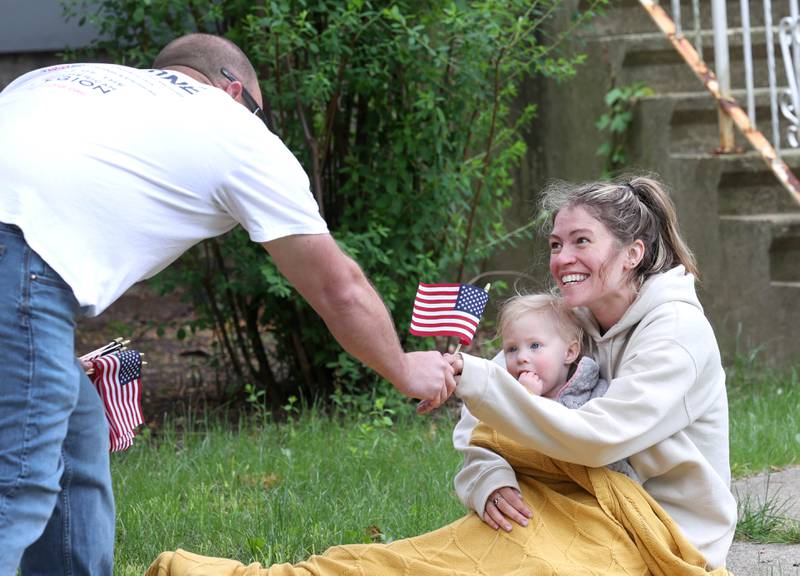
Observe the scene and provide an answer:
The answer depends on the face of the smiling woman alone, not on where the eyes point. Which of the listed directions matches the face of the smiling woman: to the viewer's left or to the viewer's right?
to the viewer's left

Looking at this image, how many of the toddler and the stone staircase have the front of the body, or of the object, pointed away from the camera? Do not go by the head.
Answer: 0

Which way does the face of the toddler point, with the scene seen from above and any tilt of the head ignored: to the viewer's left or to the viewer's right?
to the viewer's left

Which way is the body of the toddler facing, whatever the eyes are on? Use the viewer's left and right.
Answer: facing the viewer and to the left of the viewer

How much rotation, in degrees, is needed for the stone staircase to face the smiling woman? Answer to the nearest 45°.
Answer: approximately 45° to its right

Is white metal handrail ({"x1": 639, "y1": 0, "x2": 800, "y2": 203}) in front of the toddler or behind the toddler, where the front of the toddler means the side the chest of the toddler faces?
behind

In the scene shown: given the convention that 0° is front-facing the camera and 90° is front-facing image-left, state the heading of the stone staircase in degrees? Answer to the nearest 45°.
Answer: approximately 315°

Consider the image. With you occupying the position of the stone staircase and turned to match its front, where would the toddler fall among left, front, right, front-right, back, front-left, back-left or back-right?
front-right
